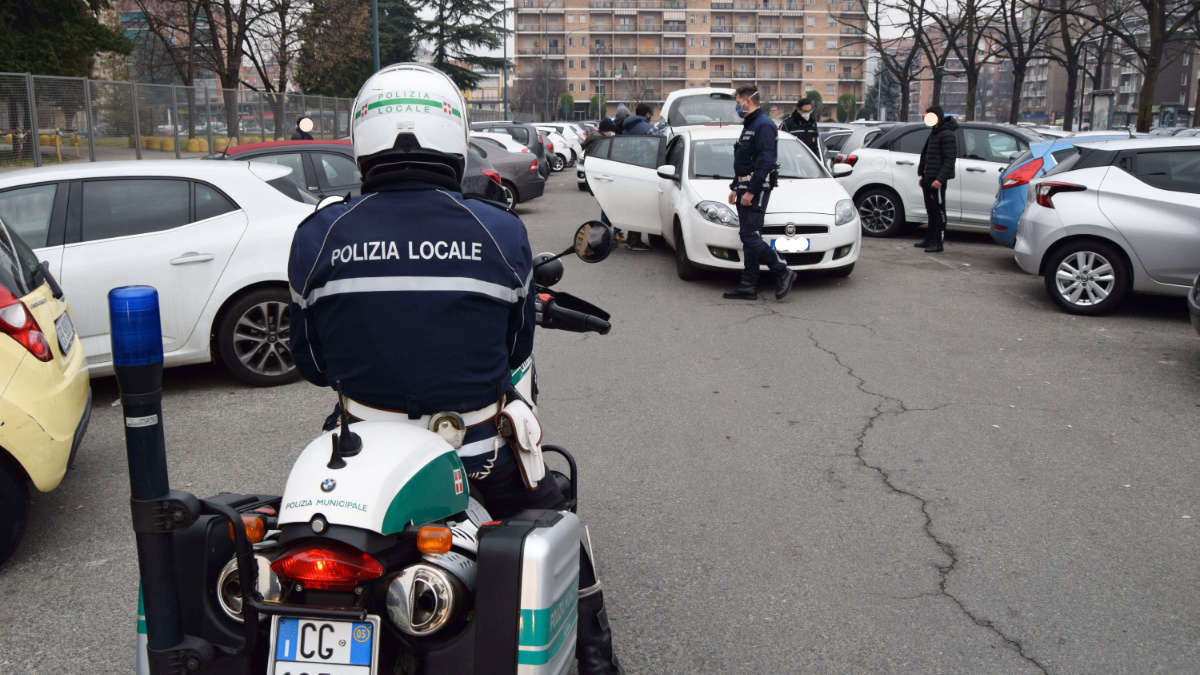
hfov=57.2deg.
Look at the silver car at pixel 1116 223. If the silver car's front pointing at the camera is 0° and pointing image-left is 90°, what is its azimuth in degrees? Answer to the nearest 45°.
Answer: approximately 270°

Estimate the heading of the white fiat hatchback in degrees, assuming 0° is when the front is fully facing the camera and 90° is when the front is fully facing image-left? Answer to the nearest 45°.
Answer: approximately 315°

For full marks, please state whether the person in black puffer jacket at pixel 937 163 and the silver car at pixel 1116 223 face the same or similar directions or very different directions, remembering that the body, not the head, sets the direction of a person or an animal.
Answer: very different directions

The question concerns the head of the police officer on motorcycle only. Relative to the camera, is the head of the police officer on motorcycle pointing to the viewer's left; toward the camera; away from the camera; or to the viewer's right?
away from the camera

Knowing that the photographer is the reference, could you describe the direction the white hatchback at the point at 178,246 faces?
facing to the left of the viewer

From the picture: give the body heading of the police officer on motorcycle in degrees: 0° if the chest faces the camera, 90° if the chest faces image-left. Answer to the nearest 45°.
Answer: approximately 180°

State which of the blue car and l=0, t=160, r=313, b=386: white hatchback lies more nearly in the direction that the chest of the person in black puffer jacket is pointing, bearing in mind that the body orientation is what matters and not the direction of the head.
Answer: the white hatchback

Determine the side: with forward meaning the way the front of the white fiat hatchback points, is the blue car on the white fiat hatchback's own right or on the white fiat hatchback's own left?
on the white fiat hatchback's own left

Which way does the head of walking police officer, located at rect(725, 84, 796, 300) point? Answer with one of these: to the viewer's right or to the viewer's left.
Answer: to the viewer's left

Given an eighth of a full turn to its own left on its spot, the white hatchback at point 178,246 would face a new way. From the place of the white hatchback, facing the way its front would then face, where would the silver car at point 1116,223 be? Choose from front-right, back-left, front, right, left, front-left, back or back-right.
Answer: back-left

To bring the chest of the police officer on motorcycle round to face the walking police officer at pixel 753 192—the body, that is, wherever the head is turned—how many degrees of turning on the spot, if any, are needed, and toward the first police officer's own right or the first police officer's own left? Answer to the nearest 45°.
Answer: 0° — they already face them

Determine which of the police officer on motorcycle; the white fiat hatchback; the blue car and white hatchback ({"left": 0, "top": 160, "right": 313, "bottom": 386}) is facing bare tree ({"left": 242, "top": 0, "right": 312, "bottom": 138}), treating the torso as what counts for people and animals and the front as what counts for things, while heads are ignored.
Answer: the police officer on motorcycle

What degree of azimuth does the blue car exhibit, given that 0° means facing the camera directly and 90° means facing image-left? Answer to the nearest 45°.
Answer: approximately 225°

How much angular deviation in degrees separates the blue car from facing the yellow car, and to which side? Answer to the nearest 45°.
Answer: approximately 135° to its right

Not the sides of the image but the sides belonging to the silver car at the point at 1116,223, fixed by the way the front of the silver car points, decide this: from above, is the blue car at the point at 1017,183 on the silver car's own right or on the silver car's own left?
on the silver car's own left
